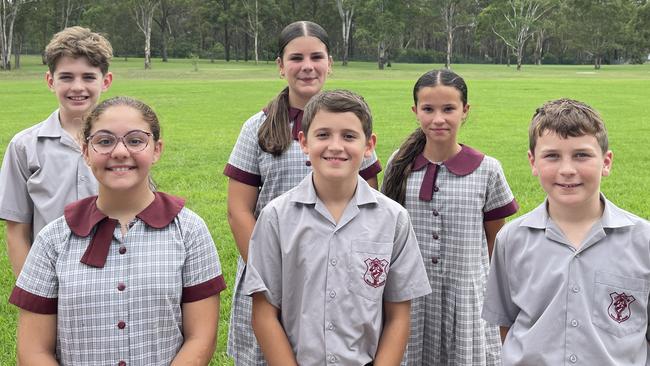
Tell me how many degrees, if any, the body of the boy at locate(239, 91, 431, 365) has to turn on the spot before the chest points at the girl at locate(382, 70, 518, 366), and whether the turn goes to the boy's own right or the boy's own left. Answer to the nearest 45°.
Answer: approximately 135° to the boy's own left

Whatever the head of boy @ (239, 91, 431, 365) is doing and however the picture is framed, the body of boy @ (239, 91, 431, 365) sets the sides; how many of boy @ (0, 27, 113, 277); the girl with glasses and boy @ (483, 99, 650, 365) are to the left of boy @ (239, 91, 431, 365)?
1

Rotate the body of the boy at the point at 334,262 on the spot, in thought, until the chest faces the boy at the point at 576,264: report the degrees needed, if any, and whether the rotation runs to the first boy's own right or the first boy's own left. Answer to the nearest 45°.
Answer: approximately 90° to the first boy's own left

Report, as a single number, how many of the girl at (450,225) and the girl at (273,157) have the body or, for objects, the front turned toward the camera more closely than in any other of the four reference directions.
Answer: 2

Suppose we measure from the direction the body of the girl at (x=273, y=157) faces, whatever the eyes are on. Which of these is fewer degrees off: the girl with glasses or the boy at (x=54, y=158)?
the girl with glasses

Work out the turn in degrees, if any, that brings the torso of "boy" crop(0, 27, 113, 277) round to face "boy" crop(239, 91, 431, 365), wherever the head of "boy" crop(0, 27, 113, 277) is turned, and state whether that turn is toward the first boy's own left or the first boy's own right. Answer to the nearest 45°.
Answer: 0° — they already face them

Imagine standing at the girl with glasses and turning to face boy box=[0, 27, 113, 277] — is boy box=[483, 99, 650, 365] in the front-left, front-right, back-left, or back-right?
back-right

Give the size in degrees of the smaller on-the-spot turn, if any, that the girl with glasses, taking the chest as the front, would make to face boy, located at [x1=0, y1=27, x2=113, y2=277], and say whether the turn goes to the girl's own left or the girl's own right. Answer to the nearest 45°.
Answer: approximately 180°
